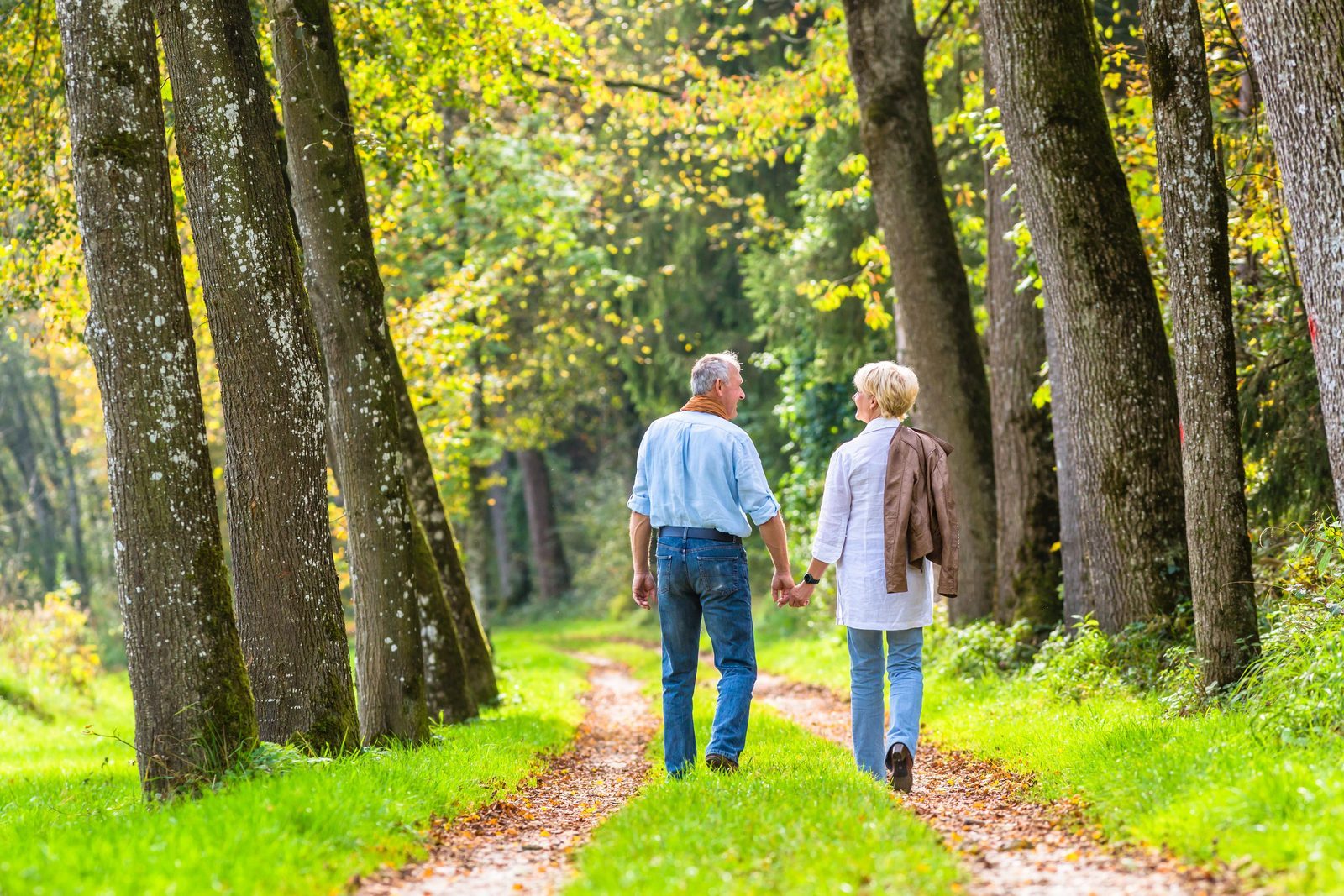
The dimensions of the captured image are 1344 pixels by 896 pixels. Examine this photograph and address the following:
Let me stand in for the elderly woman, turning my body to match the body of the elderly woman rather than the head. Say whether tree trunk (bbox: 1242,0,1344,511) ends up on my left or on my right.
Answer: on my right

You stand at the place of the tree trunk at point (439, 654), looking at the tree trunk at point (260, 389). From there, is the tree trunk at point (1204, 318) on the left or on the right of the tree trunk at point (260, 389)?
left

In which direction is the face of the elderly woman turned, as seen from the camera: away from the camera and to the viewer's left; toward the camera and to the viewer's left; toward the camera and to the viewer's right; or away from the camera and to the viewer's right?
away from the camera and to the viewer's left

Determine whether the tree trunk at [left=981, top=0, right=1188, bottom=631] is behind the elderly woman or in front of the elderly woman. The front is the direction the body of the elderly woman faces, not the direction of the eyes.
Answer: in front

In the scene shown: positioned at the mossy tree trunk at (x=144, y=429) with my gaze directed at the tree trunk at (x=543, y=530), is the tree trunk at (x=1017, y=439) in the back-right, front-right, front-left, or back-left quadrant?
front-right

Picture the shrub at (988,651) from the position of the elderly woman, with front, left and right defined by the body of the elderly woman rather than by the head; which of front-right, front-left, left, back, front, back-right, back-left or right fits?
front

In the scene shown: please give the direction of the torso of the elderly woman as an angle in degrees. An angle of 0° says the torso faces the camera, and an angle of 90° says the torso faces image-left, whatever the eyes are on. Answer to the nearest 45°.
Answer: approximately 180°

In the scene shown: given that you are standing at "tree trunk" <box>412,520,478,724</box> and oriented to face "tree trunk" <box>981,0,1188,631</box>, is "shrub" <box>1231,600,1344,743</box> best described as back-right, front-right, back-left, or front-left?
front-right

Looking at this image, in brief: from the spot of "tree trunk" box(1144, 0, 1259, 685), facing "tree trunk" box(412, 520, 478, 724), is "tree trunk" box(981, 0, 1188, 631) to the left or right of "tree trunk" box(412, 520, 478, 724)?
right

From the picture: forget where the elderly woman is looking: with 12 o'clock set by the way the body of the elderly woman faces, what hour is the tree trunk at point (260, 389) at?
The tree trunk is roughly at 9 o'clock from the elderly woman.

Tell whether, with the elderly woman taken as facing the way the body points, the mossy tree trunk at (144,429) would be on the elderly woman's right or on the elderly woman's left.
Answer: on the elderly woman's left

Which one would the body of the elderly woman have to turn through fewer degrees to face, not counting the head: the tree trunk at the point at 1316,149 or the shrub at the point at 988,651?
the shrub

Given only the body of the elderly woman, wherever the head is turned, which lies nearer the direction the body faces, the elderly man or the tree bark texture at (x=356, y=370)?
the tree bark texture
